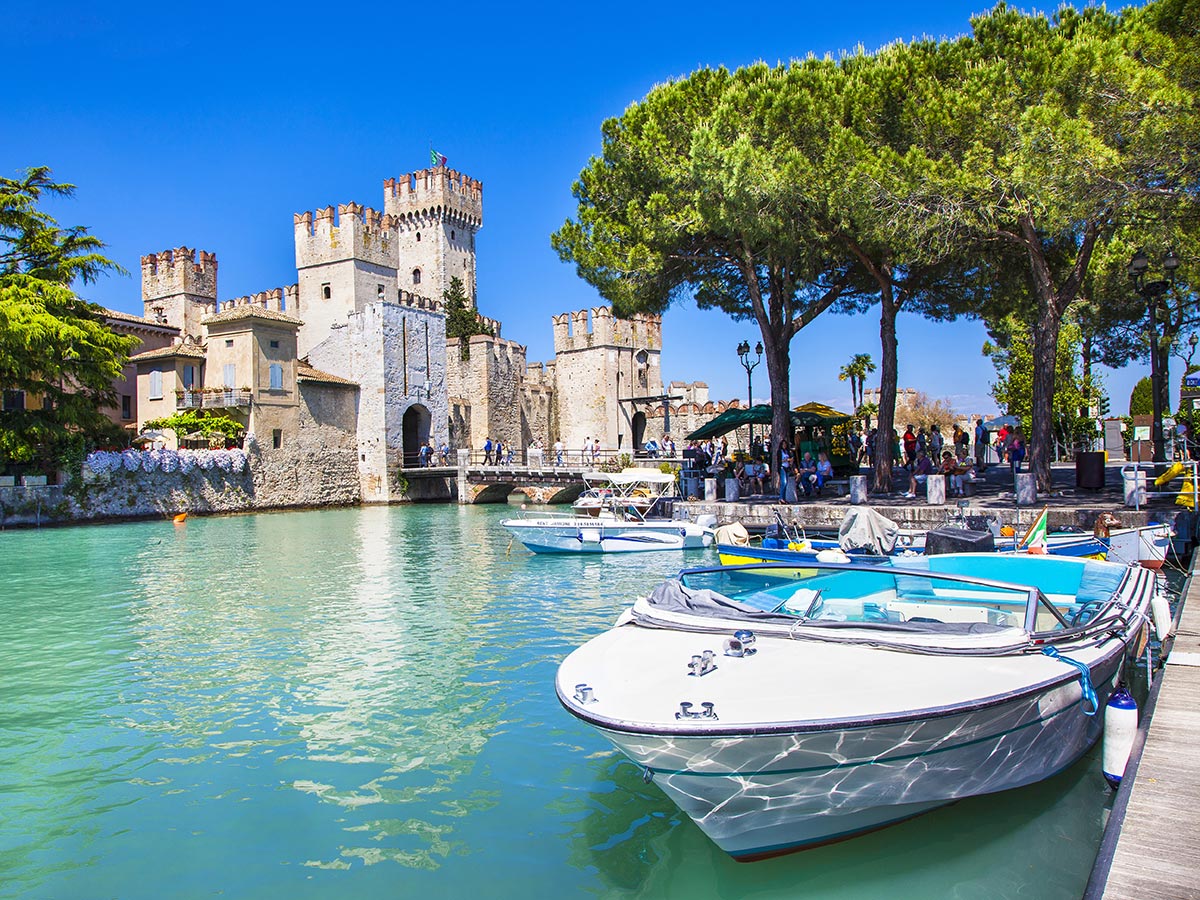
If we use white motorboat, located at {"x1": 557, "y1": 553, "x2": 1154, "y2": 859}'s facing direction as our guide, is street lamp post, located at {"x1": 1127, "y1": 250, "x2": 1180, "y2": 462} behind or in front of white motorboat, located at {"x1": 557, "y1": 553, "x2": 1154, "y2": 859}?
behind

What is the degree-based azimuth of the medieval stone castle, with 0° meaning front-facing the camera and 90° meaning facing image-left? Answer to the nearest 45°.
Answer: approximately 315°

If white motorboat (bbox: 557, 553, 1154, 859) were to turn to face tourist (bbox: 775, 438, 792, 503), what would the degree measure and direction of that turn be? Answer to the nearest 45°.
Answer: approximately 135° to its right

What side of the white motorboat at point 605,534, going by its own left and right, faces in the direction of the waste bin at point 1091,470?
back

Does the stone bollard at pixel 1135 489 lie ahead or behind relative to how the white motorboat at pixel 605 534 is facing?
behind

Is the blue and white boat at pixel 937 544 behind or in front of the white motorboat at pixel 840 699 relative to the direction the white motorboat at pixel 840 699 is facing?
behind

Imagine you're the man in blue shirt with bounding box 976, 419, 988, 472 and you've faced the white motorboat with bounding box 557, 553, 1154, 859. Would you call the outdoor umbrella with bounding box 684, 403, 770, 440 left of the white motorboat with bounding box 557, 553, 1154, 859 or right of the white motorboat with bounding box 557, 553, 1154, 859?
right

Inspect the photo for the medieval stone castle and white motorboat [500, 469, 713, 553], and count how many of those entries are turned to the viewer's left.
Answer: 1

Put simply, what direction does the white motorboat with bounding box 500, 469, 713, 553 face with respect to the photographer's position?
facing to the left of the viewer

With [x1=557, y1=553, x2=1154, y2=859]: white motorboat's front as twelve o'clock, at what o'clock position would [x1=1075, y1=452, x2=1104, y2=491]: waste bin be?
The waste bin is roughly at 5 o'clock from the white motorboat.
